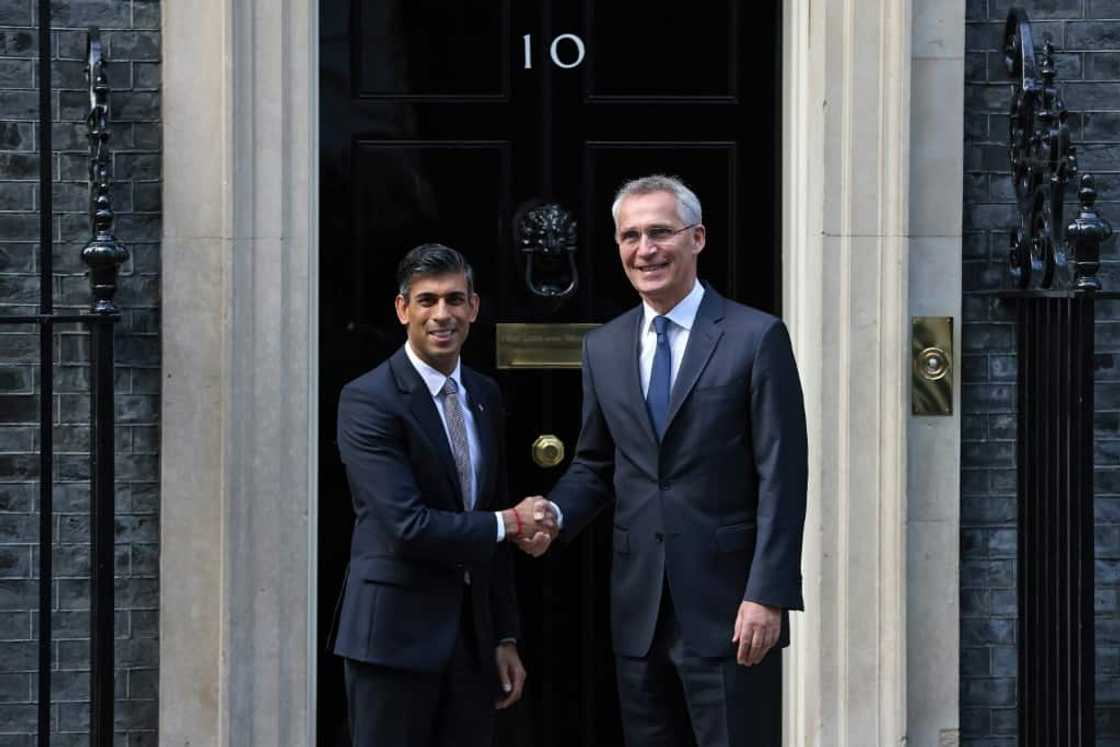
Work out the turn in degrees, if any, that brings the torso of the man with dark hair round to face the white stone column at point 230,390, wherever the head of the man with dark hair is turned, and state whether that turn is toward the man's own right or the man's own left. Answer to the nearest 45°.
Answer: approximately 180°

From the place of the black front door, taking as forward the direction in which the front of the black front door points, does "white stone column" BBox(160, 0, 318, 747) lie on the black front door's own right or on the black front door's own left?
on the black front door's own right

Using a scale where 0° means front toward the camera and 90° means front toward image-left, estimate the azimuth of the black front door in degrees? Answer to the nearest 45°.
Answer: approximately 0°

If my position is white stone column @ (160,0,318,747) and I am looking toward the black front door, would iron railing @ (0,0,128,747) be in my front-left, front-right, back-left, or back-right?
back-right

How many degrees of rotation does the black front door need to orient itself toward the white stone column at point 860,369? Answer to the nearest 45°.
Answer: approximately 90° to its left

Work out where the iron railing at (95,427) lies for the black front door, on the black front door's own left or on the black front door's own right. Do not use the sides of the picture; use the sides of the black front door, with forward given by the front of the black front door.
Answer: on the black front door's own right

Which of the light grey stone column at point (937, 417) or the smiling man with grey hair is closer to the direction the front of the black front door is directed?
the smiling man with grey hair

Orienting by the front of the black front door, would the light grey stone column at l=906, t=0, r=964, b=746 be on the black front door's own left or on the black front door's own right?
on the black front door's own left

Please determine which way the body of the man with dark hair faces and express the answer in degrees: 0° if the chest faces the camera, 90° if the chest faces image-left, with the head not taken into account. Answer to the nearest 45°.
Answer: approximately 315°

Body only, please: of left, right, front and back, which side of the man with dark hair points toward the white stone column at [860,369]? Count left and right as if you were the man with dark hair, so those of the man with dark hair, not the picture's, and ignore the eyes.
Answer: left

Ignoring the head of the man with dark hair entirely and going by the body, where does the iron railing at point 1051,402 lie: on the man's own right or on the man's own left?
on the man's own left

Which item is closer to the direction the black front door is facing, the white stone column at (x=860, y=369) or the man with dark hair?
the man with dark hair

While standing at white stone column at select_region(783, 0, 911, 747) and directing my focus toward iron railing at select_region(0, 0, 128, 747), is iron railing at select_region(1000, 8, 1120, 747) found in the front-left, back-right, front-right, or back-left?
back-left

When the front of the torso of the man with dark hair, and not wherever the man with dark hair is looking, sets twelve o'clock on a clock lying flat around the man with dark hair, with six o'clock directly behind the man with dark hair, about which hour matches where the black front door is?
The black front door is roughly at 8 o'clock from the man with dark hair.
